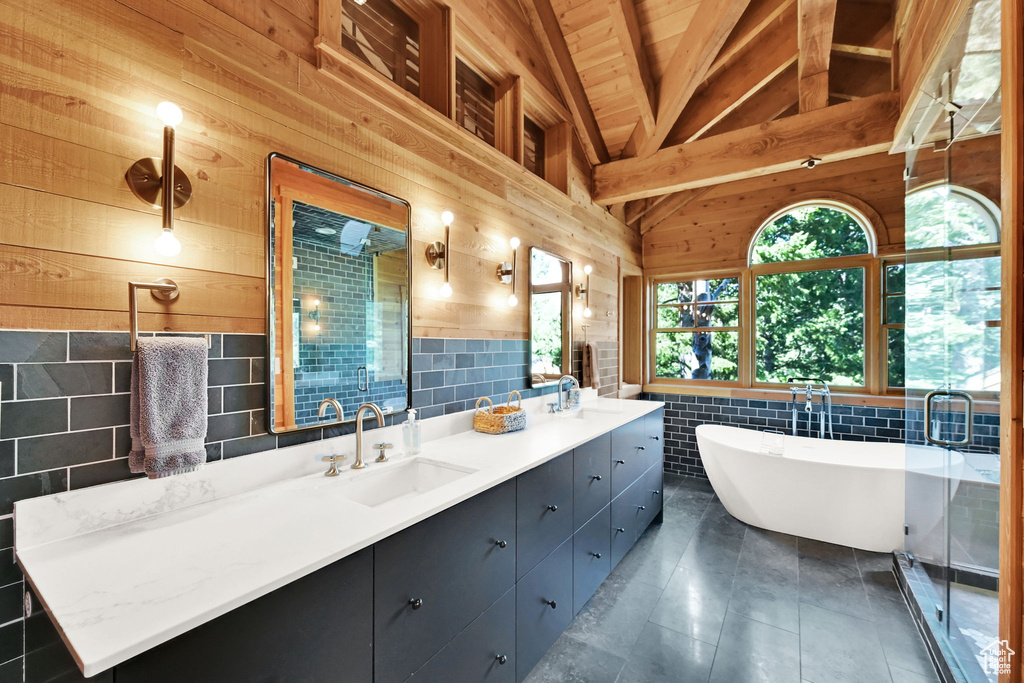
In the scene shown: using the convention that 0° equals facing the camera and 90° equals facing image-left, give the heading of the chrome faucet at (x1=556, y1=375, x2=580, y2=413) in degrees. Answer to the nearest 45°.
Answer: approximately 315°

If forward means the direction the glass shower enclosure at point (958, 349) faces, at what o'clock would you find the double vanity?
The double vanity is roughly at 10 o'clock from the glass shower enclosure.

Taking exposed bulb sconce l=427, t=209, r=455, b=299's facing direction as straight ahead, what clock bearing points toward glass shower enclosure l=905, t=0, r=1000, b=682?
The glass shower enclosure is roughly at 11 o'clock from the exposed bulb sconce.

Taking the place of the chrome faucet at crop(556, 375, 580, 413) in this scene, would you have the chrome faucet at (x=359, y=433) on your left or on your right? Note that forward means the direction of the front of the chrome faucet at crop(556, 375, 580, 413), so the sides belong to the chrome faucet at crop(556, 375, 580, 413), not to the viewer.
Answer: on your right

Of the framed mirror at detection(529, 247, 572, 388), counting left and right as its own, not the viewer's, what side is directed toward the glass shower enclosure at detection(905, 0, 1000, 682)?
front

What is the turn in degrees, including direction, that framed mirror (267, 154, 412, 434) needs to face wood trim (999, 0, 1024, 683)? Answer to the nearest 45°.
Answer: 0° — it already faces it

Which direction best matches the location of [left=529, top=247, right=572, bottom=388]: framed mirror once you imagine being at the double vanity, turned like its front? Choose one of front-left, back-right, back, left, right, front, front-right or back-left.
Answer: left

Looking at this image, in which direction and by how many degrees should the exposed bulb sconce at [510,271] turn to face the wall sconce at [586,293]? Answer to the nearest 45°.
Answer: approximately 90° to its left

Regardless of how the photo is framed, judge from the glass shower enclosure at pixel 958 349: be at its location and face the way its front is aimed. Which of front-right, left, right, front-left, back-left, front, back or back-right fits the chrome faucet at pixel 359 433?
front-left

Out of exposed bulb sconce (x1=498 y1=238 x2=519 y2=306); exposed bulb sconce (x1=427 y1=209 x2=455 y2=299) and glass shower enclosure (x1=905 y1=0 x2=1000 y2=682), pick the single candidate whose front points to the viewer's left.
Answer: the glass shower enclosure

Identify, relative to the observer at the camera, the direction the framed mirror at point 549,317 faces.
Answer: facing the viewer and to the right of the viewer
